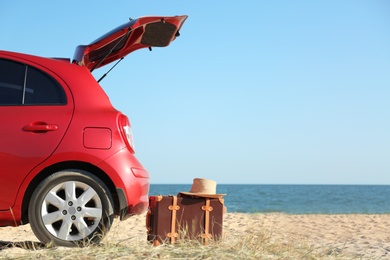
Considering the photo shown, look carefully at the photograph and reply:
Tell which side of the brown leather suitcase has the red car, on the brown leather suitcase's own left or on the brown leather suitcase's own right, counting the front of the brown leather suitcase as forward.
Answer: on the brown leather suitcase's own right

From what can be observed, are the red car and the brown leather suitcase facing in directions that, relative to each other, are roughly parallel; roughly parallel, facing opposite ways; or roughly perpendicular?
roughly perpendicular

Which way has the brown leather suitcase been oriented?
toward the camera

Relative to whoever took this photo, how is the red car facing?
facing to the left of the viewer

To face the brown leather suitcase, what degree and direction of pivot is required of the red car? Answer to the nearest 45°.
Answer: approximately 180°

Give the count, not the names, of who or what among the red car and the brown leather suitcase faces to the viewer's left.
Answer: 1

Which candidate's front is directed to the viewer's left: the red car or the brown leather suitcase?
the red car
